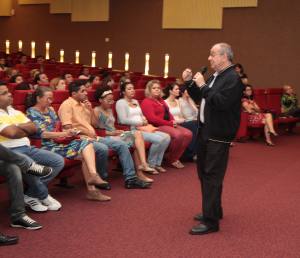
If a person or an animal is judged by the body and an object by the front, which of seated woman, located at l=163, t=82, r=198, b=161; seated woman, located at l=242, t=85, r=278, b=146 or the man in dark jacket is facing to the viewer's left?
the man in dark jacket

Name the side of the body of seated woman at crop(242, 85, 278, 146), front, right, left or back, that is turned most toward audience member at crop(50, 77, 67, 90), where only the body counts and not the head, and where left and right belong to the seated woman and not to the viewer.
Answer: right

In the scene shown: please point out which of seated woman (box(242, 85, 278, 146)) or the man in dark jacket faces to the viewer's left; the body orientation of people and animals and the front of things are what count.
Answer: the man in dark jacket

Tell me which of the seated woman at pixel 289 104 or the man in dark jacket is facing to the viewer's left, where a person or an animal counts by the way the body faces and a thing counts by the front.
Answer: the man in dark jacket

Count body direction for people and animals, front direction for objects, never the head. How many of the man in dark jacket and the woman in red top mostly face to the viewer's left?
1

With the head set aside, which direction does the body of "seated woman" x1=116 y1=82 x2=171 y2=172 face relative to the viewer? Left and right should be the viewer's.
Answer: facing the viewer and to the right of the viewer

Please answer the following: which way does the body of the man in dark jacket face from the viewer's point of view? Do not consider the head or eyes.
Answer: to the viewer's left

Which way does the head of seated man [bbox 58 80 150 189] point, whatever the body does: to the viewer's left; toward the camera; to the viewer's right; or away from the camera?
to the viewer's right

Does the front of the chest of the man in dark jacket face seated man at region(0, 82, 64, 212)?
yes

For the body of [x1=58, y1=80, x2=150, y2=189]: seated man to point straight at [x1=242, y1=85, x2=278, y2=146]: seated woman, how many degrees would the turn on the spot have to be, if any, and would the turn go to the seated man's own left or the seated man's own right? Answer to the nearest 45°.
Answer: approximately 90° to the seated man's own left
